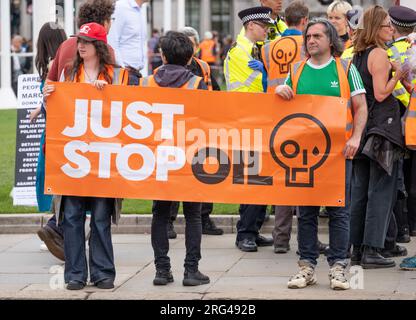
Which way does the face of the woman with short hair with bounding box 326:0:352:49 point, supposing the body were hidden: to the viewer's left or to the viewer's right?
to the viewer's left

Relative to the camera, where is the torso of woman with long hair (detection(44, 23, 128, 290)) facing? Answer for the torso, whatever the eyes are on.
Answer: toward the camera

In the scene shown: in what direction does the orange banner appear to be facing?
toward the camera

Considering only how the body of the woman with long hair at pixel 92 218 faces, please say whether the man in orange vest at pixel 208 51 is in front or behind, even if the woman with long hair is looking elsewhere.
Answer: behind

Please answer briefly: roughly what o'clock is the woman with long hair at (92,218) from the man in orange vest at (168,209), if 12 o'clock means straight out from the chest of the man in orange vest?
The woman with long hair is roughly at 9 o'clock from the man in orange vest.

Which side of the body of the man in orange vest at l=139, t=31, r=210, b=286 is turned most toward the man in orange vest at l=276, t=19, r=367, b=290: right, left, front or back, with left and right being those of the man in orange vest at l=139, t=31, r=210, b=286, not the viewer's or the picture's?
right

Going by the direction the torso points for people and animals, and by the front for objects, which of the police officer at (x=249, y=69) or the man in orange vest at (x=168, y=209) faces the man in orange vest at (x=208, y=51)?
the man in orange vest at (x=168, y=209)

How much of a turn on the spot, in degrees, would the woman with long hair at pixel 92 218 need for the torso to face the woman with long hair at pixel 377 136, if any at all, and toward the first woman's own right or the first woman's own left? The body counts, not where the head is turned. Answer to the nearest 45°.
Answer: approximately 90° to the first woman's own left
